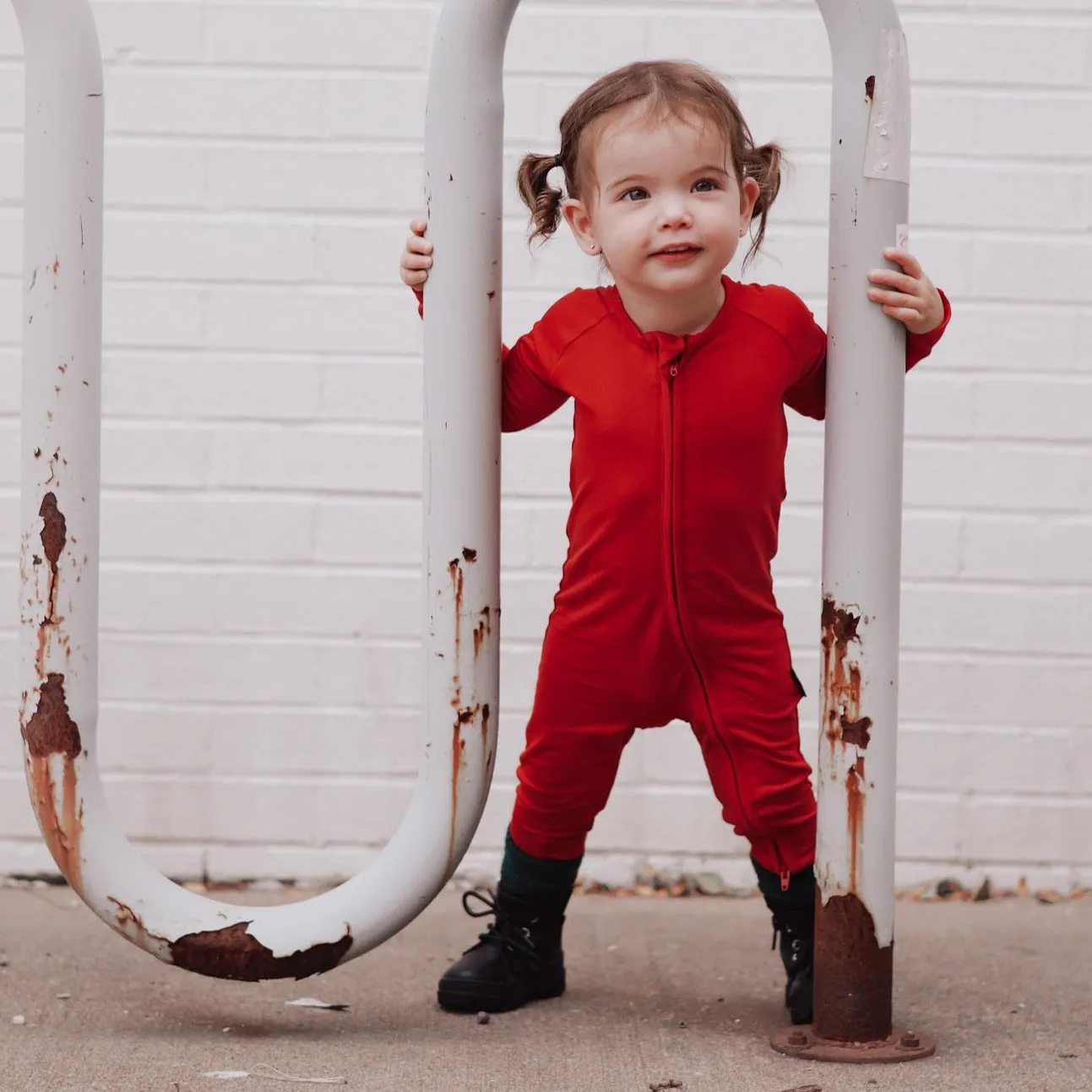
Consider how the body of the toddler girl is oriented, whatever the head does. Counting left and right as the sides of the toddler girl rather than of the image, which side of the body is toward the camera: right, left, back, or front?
front

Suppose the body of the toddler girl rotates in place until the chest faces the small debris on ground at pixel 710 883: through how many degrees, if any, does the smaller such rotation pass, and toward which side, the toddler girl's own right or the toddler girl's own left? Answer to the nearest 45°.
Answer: approximately 180°

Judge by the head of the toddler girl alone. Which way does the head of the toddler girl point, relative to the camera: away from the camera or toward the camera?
toward the camera
